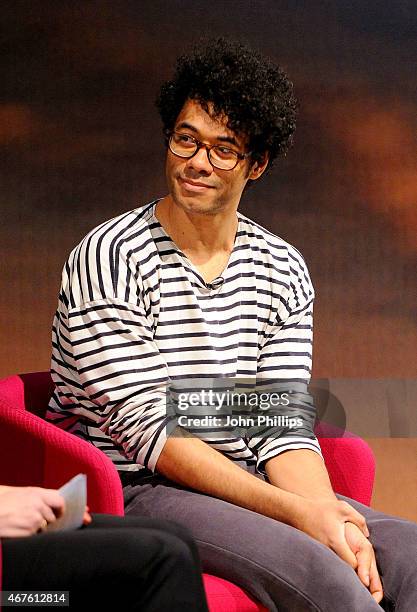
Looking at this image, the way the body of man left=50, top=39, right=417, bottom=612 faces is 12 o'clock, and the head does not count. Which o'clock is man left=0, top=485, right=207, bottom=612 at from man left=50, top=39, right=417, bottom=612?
man left=0, top=485, right=207, bottom=612 is roughly at 2 o'clock from man left=50, top=39, right=417, bottom=612.

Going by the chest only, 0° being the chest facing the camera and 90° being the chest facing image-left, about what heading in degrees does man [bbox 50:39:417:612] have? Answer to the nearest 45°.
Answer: approximately 315°

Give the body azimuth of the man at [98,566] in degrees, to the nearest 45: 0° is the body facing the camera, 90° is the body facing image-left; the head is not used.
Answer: approximately 270°

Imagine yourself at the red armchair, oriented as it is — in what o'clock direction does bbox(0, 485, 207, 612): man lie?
The man is roughly at 1 o'clock from the red armchair.

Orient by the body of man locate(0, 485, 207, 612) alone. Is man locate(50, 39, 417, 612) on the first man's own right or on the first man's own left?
on the first man's own left

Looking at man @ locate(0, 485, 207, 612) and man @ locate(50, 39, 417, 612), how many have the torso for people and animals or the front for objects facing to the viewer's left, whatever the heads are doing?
0

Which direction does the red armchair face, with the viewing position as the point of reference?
facing the viewer and to the right of the viewer
